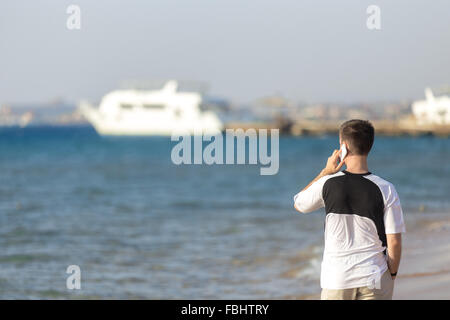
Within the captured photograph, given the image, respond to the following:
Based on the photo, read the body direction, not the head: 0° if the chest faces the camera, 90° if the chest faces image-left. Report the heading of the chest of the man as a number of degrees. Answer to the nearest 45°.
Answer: approximately 180°
